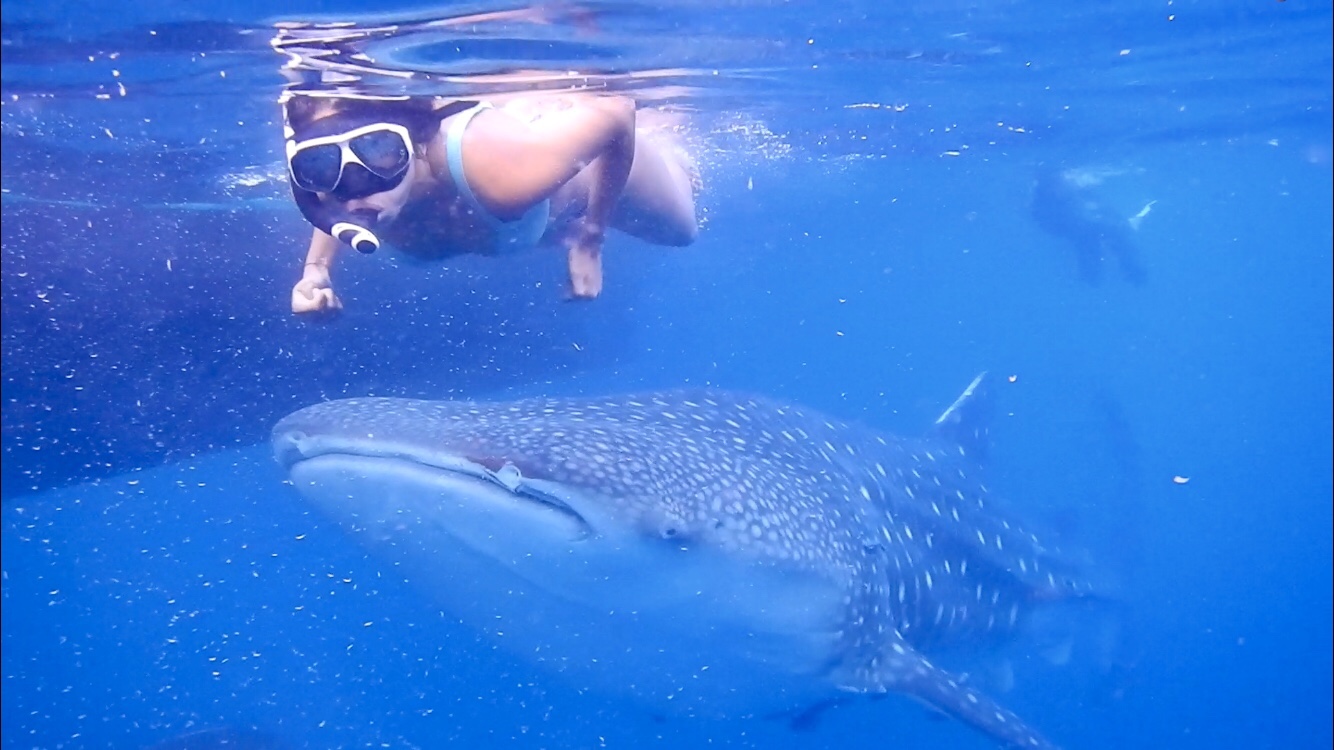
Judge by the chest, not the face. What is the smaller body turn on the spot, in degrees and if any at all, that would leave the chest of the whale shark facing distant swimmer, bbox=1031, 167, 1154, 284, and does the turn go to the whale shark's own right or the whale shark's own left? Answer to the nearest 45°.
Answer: approximately 180°

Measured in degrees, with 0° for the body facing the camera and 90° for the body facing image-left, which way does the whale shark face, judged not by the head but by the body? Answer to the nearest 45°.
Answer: approximately 45°
